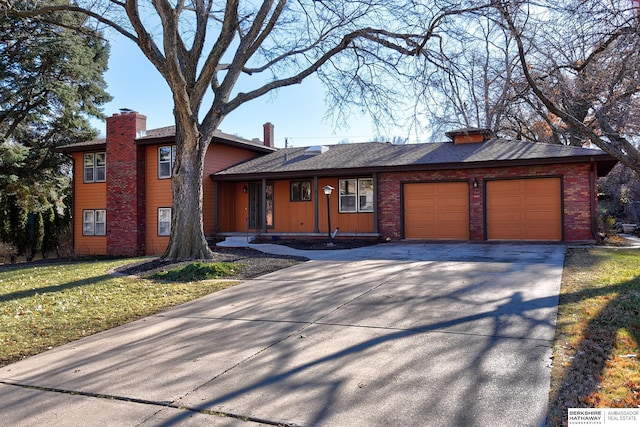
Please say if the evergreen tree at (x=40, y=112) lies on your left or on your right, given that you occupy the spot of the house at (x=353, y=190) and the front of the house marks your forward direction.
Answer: on your right

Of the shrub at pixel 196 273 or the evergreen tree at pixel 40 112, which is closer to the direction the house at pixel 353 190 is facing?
the shrub

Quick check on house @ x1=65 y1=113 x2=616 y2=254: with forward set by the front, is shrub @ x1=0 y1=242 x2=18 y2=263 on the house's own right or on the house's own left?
on the house's own right

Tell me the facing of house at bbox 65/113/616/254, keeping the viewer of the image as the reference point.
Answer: facing the viewer

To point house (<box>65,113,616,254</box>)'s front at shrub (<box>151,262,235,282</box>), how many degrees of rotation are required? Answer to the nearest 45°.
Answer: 0° — it already faces it
